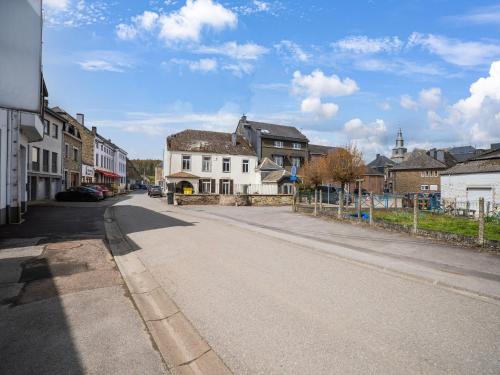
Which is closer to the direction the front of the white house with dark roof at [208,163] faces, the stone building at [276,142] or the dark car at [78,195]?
the dark car

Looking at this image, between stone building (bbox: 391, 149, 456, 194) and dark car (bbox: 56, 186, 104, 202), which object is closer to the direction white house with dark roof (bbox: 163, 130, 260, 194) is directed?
the dark car

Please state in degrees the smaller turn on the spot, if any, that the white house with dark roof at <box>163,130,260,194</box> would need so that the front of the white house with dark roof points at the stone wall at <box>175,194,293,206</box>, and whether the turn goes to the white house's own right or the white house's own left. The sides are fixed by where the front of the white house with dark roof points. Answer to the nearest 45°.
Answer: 0° — it already faces it

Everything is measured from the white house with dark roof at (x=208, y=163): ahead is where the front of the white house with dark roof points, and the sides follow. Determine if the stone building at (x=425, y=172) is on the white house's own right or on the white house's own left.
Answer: on the white house's own left

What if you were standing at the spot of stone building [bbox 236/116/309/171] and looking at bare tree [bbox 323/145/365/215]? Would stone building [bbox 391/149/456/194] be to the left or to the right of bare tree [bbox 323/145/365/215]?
left

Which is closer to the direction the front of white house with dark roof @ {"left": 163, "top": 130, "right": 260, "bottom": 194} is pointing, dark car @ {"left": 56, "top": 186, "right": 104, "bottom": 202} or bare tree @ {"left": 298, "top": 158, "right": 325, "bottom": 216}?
the bare tree

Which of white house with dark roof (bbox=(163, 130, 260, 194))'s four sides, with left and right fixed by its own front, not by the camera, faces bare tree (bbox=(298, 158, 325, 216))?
front

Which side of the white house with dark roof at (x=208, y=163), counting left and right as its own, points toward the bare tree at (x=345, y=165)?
left

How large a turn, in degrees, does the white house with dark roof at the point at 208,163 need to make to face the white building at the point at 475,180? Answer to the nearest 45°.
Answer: approximately 45° to its left

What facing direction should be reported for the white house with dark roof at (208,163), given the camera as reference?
facing the viewer
